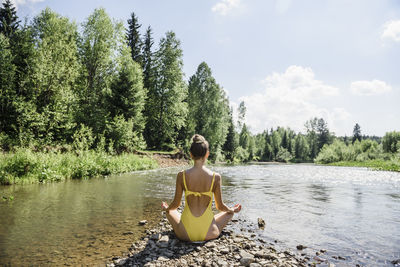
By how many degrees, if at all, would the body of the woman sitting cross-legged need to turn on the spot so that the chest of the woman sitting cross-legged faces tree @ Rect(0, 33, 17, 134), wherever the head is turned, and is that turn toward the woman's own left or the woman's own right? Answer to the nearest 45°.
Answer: approximately 45° to the woman's own left

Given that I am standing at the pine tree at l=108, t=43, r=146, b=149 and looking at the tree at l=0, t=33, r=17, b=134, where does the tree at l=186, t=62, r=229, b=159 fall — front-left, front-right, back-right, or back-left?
back-right

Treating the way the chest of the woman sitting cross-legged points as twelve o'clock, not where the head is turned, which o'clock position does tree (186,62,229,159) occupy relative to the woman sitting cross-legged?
The tree is roughly at 12 o'clock from the woman sitting cross-legged.

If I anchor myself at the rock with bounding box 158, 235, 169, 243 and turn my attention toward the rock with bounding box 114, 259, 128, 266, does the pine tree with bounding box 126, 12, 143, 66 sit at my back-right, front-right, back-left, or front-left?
back-right

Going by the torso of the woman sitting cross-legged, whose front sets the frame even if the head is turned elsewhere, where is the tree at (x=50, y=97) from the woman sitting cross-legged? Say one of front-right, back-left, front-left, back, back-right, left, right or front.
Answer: front-left

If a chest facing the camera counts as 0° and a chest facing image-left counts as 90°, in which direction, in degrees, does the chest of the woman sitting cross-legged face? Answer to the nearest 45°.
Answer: approximately 180°

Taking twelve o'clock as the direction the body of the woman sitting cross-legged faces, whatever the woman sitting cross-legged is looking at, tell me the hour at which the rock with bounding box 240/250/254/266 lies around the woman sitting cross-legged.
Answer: The rock is roughly at 4 o'clock from the woman sitting cross-legged.

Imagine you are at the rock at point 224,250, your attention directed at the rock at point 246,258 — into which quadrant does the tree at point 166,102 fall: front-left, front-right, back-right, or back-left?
back-left

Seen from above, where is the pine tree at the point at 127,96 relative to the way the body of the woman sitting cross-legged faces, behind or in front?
in front

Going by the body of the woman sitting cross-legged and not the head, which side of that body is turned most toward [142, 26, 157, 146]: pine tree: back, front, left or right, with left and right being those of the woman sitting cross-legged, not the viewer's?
front

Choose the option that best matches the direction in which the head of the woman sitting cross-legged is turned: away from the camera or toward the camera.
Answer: away from the camera
